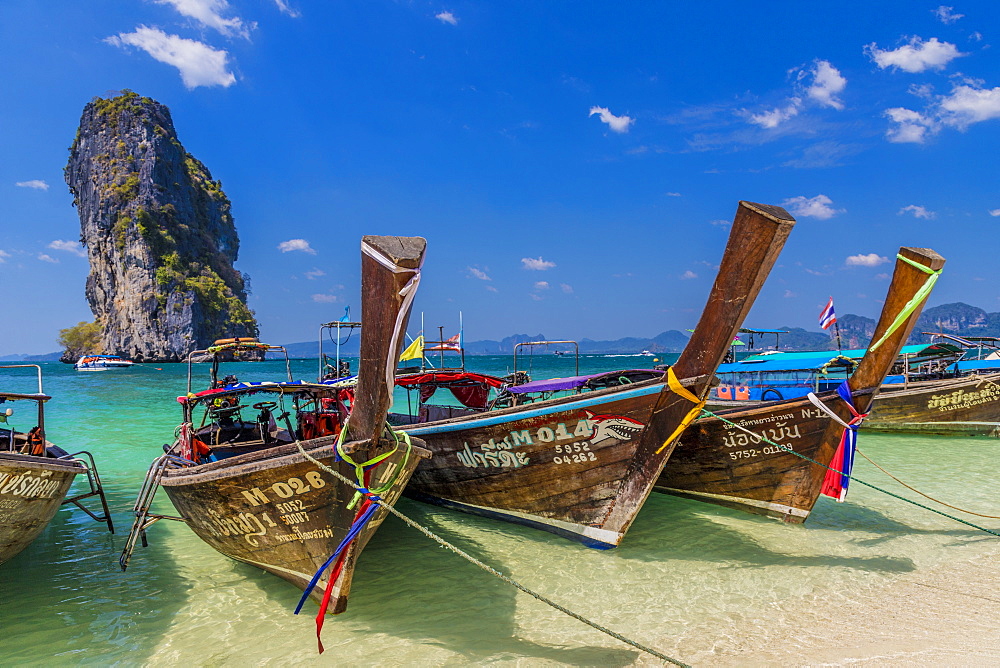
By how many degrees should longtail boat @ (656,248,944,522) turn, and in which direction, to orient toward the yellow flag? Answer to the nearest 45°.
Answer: approximately 180°

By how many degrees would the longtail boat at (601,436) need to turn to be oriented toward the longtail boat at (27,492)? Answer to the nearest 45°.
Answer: approximately 135° to its right

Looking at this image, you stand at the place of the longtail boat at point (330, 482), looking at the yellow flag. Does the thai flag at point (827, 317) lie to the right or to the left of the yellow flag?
right

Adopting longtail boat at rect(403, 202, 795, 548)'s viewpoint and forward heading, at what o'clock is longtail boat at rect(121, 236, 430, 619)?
longtail boat at rect(121, 236, 430, 619) is roughly at 3 o'clock from longtail boat at rect(403, 202, 795, 548).

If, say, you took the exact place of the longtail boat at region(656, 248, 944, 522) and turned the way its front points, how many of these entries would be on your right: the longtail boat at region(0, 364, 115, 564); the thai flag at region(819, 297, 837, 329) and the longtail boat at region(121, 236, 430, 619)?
2

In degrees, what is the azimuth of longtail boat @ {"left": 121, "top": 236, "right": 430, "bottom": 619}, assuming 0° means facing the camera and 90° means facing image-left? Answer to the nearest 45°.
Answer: approximately 315°

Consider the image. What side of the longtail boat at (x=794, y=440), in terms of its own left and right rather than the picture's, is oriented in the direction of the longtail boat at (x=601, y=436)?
right

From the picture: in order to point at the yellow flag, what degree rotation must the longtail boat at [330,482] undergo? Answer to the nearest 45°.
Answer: approximately 135° to its left

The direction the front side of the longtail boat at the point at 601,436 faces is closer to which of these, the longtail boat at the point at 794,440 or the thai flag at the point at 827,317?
the longtail boat

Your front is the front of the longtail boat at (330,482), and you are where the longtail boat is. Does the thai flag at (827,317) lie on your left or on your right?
on your left
